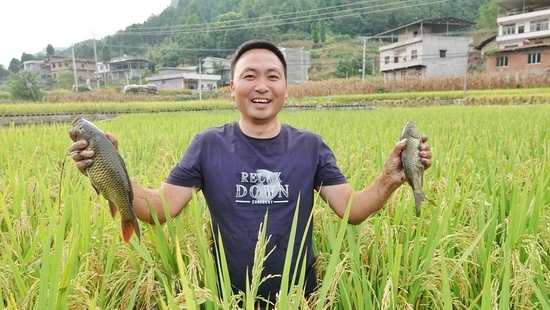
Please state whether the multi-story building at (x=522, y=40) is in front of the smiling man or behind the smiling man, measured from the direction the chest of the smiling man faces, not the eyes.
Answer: behind

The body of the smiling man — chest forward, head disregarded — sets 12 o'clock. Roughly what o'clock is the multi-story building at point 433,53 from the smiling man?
The multi-story building is roughly at 7 o'clock from the smiling man.

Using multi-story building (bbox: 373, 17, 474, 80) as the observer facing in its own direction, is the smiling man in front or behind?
in front

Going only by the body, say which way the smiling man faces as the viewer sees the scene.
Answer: toward the camera

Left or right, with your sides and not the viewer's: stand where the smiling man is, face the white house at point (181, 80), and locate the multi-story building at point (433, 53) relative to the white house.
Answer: right

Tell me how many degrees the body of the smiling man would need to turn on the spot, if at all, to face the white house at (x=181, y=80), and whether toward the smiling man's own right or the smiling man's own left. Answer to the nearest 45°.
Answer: approximately 180°

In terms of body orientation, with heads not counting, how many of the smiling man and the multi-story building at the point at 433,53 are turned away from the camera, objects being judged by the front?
0

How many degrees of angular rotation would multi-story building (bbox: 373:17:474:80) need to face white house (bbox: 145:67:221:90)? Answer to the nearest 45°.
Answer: approximately 45° to its right

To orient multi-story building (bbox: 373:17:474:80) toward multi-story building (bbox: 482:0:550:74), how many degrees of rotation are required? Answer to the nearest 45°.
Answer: approximately 135° to its left

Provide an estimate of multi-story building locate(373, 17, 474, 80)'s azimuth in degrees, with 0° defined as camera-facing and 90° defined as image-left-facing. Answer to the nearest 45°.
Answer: approximately 45°

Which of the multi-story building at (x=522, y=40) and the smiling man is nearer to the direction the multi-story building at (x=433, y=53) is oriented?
the smiling man
